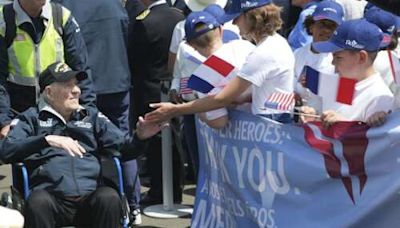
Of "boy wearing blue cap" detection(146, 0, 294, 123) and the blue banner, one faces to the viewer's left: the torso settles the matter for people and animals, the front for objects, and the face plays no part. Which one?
the boy wearing blue cap

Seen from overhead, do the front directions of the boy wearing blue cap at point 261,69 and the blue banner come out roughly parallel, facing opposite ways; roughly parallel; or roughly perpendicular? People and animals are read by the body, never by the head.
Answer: roughly perpendicular

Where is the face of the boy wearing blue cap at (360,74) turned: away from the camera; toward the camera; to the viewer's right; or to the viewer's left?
to the viewer's left

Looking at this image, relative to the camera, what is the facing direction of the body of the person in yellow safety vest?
toward the camera

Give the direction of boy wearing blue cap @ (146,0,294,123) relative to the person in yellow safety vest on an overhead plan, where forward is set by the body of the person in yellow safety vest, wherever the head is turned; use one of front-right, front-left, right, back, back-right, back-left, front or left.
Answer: front-left

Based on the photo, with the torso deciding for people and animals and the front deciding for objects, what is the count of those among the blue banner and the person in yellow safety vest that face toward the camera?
2

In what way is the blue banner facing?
toward the camera

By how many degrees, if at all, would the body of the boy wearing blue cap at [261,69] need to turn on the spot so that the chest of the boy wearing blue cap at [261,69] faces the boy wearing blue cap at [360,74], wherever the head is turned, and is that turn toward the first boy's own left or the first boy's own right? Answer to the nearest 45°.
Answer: approximately 135° to the first boy's own left

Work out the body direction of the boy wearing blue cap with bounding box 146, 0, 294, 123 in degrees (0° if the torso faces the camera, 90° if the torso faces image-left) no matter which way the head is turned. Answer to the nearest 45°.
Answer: approximately 90°

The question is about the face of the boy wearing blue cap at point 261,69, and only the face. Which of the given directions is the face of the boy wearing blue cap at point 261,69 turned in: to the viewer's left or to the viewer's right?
to the viewer's left

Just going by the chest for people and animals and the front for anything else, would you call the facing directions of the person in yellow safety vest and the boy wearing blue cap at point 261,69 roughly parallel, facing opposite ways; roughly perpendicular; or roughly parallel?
roughly perpendicular
